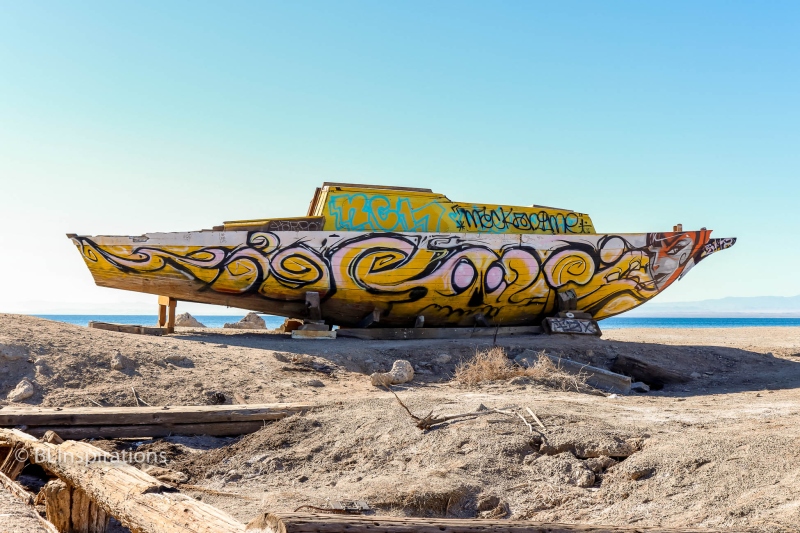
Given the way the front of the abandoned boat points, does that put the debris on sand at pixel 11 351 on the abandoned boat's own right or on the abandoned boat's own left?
on the abandoned boat's own right

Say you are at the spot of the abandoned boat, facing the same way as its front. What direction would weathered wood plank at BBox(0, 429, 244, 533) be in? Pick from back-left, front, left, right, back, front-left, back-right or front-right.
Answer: right

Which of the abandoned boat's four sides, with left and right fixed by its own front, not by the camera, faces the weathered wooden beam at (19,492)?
right

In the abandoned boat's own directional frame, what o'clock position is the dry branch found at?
The dry branch is roughly at 3 o'clock from the abandoned boat.

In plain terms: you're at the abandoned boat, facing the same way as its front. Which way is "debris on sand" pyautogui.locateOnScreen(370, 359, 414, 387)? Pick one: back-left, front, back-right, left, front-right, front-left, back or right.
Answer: right

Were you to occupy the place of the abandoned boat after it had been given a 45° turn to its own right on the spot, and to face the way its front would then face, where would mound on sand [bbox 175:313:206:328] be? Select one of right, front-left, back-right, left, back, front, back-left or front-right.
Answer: back

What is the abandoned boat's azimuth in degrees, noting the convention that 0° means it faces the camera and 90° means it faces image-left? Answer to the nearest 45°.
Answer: approximately 270°

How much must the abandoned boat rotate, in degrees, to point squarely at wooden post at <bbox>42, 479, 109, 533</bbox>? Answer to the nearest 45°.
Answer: approximately 90° to its right

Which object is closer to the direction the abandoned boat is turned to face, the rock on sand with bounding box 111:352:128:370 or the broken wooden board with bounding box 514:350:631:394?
the broken wooden board

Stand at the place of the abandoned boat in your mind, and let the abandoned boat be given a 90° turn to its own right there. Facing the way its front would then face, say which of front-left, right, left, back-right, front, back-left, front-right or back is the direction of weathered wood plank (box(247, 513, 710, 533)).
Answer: front

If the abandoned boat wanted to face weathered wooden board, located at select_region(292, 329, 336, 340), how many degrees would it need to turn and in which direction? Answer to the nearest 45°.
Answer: approximately 135° to its right

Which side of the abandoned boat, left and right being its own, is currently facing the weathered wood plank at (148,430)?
right

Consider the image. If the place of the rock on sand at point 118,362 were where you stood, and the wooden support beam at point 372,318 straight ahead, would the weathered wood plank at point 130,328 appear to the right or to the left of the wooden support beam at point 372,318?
left

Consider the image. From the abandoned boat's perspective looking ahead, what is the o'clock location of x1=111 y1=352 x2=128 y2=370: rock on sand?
The rock on sand is roughly at 4 o'clock from the abandoned boat.

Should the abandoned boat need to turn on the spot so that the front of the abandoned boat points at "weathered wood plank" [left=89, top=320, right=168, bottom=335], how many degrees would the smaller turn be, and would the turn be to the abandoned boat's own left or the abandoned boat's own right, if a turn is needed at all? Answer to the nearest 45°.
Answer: approximately 180°

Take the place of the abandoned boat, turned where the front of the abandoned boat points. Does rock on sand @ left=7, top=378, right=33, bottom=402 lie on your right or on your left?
on your right
